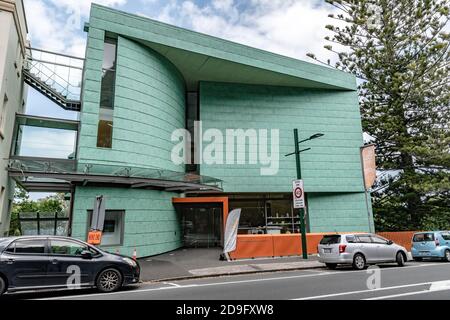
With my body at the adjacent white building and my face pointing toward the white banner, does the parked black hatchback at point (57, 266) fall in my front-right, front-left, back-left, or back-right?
front-right

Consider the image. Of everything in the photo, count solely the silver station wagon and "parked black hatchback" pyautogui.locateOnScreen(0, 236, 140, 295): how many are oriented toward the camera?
0

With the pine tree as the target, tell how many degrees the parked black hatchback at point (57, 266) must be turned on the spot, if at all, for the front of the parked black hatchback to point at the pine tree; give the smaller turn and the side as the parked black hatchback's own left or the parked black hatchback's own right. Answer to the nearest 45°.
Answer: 0° — it already faces it

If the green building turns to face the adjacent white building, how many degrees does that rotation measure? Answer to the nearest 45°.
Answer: approximately 45° to its right

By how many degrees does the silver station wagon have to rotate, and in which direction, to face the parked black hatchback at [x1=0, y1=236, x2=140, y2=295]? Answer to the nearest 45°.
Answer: approximately 180°

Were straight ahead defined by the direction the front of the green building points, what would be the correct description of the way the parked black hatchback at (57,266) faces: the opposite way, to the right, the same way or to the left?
to the left

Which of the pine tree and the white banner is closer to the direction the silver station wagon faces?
the pine tree

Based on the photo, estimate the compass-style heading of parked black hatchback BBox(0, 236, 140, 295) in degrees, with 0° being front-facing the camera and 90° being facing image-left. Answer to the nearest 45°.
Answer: approximately 270°

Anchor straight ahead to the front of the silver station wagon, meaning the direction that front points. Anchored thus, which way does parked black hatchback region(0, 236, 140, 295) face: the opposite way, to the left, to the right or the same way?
the same way

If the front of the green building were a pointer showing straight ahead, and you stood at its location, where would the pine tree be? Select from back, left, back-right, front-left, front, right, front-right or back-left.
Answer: left

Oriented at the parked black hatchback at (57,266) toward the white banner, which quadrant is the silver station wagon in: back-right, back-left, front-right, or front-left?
front-right

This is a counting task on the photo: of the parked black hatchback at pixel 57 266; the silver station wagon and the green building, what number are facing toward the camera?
1

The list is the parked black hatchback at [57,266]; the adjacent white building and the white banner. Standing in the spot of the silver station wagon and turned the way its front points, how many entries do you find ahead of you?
0

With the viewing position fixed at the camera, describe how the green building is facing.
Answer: facing the viewer

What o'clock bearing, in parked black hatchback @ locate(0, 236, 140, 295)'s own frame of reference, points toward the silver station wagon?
The silver station wagon is roughly at 12 o'clock from the parked black hatchback.

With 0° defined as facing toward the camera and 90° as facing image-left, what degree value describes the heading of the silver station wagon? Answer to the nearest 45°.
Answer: approximately 225°

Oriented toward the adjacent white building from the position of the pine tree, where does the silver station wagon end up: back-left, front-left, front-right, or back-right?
front-left

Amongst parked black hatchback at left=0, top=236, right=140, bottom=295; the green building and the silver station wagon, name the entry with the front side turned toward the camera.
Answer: the green building

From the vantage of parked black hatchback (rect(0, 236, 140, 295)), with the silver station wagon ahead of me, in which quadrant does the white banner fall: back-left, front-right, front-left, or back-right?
front-left
